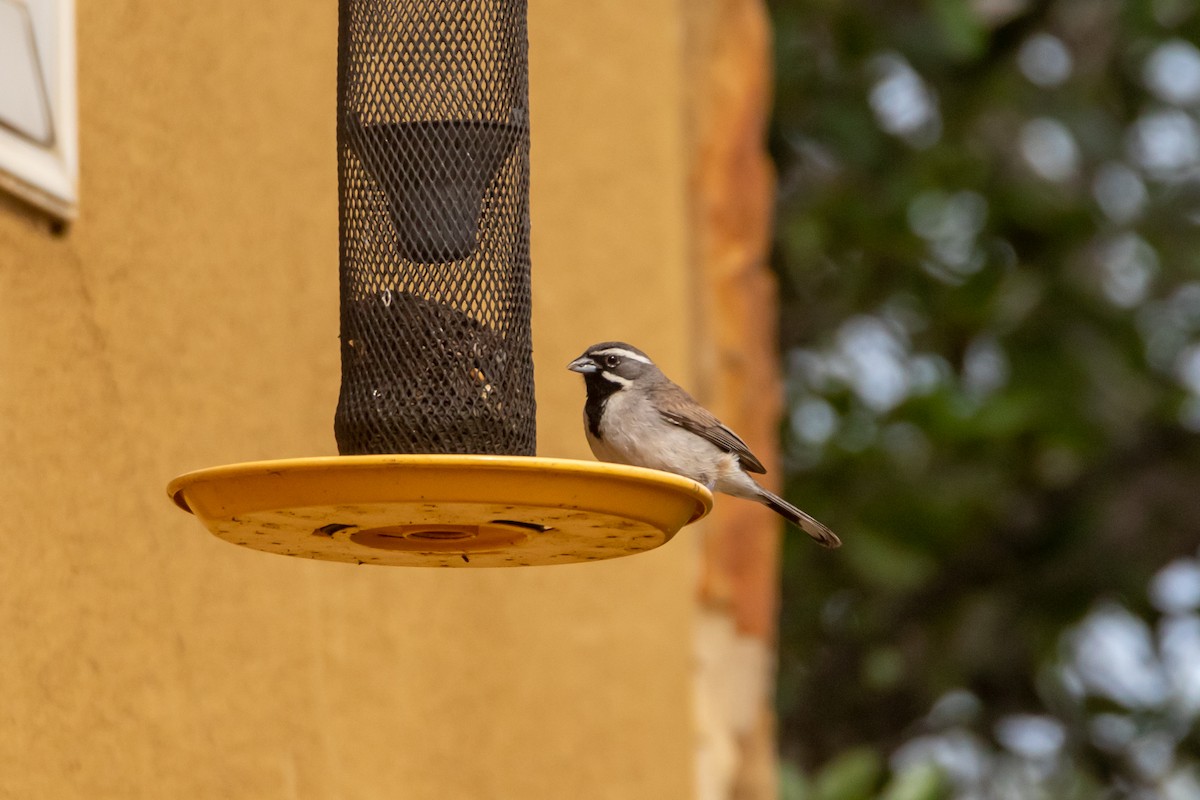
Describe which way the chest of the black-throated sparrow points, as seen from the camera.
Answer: to the viewer's left
